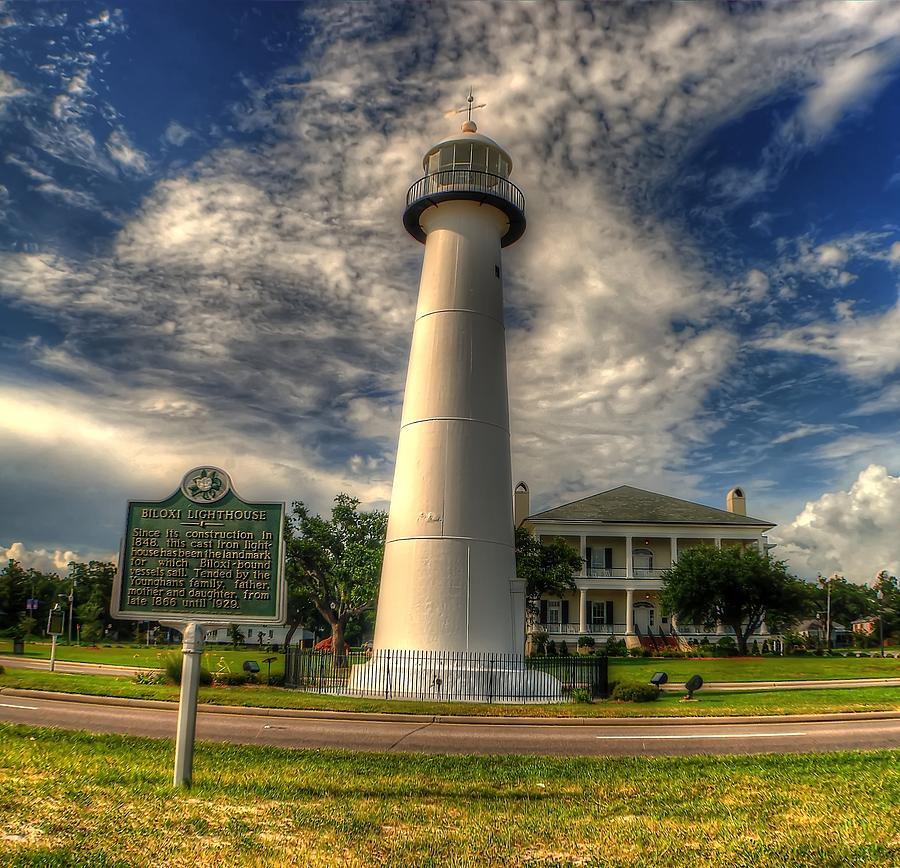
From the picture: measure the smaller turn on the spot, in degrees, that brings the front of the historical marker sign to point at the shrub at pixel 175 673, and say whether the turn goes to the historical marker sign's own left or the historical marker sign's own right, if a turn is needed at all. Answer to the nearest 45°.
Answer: approximately 180°

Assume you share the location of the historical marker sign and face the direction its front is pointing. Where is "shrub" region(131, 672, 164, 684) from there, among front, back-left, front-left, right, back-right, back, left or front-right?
back

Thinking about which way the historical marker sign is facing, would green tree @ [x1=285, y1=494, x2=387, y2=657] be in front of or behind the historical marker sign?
behind

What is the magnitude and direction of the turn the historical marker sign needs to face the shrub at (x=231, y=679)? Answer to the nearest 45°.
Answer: approximately 180°

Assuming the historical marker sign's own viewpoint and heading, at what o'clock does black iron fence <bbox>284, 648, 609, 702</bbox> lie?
The black iron fence is roughly at 7 o'clock from the historical marker sign.

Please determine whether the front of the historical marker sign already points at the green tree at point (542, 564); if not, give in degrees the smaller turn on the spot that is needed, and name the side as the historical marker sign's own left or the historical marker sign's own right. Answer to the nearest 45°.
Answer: approximately 135° to the historical marker sign's own left

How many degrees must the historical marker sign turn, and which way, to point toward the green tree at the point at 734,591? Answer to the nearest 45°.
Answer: approximately 135° to its left

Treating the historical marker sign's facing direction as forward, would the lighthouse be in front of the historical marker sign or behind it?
behind

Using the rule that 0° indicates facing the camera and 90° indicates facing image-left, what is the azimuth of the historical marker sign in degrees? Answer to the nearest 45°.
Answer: approximately 0°

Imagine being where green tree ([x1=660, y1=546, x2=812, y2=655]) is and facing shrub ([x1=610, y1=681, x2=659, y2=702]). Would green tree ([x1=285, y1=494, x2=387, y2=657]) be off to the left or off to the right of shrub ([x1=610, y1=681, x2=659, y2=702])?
right
